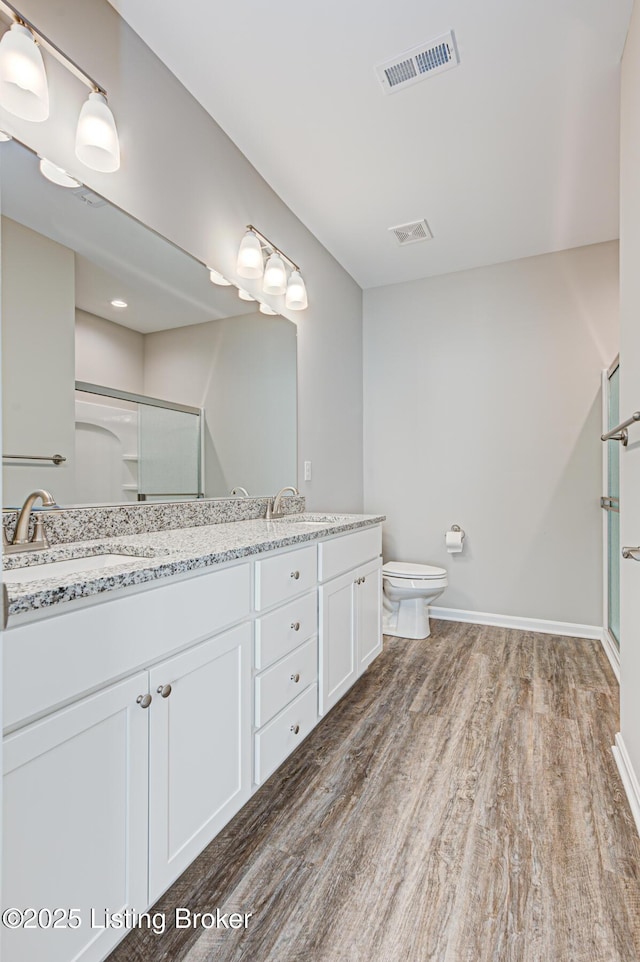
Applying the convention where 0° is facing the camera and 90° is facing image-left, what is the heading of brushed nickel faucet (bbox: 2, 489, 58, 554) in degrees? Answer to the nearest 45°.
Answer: approximately 315°

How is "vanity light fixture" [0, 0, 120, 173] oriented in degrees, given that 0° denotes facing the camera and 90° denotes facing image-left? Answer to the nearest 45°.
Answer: approximately 315°

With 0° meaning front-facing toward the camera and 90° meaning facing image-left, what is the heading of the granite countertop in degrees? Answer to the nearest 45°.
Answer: approximately 315°
